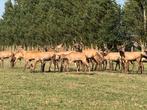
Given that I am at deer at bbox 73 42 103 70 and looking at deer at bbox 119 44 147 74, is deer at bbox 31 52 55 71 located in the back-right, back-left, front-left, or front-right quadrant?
back-right

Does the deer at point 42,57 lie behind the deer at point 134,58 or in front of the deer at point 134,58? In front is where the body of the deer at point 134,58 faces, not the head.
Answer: in front

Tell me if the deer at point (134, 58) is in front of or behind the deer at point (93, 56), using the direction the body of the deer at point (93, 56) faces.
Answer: behind

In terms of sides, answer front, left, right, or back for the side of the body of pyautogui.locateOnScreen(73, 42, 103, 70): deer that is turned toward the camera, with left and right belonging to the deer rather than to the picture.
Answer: left

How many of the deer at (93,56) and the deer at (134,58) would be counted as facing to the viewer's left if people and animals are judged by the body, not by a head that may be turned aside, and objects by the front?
2

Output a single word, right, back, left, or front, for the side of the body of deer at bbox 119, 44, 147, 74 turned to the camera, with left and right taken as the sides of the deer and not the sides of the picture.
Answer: left

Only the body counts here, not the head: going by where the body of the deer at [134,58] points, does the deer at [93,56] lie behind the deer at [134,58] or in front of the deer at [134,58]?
in front
